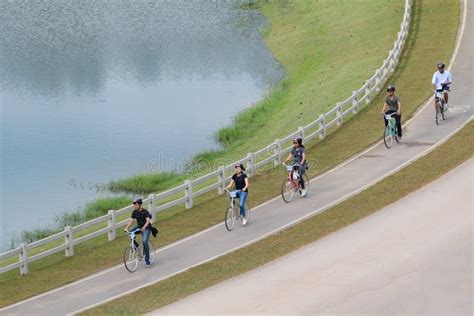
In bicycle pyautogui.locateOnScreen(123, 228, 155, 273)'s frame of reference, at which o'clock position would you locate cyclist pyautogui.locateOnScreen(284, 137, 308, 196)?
The cyclist is roughly at 7 o'clock from the bicycle.

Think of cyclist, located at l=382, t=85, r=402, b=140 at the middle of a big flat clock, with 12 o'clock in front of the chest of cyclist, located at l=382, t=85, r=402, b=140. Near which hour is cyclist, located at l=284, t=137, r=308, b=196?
cyclist, located at l=284, t=137, r=308, b=196 is roughly at 12 o'clock from cyclist, located at l=382, t=85, r=402, b=140.

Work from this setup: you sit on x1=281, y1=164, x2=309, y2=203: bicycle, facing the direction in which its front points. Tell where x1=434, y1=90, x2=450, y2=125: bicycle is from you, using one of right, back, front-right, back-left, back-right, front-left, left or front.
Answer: back

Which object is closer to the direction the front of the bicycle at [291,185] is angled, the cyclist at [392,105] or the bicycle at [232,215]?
the bicycle

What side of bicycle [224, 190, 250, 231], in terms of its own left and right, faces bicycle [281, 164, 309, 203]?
back

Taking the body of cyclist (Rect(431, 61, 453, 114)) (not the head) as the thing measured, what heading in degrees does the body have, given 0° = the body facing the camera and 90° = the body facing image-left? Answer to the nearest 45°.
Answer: approximately 0°

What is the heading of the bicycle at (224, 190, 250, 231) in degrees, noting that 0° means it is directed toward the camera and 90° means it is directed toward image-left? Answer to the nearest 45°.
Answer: approximately 45°

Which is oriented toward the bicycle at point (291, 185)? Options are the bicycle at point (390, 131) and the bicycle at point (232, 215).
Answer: the bicycle at point (390, 131)

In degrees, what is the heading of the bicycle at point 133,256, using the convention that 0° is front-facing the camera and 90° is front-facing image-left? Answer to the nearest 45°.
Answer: approximately 45°

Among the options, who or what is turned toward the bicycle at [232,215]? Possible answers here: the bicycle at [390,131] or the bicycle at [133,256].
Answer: the bicycle at [390,131]

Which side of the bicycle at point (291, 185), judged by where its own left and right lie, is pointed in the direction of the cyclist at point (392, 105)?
back
